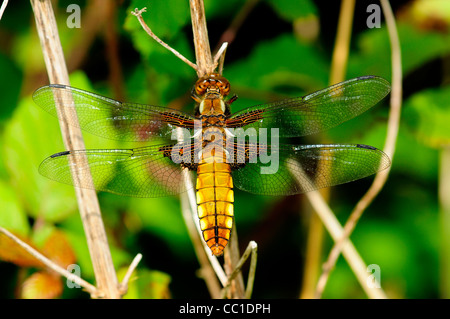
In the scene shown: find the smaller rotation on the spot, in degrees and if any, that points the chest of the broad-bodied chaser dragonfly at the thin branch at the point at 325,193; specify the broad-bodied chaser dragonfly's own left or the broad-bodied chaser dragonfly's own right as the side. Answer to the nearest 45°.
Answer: approximately 45° to the broad-bodied chaser dragonfly's own right

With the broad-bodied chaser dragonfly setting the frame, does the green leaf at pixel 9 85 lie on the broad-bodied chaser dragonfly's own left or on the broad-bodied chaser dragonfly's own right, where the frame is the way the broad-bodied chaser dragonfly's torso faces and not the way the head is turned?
on the broad-bodied chaser dragonfly's own left

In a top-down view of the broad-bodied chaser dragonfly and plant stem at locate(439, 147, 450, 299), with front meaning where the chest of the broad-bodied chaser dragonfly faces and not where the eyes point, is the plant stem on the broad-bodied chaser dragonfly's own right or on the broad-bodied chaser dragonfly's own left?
on the broad-bodied chaser dragonfly's own right

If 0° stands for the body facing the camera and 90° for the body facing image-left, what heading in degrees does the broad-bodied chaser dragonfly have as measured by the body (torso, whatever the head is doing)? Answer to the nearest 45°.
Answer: approximately 180°

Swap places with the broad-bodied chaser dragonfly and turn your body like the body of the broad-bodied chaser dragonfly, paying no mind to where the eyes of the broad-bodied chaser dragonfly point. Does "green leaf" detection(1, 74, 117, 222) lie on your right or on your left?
on your left
